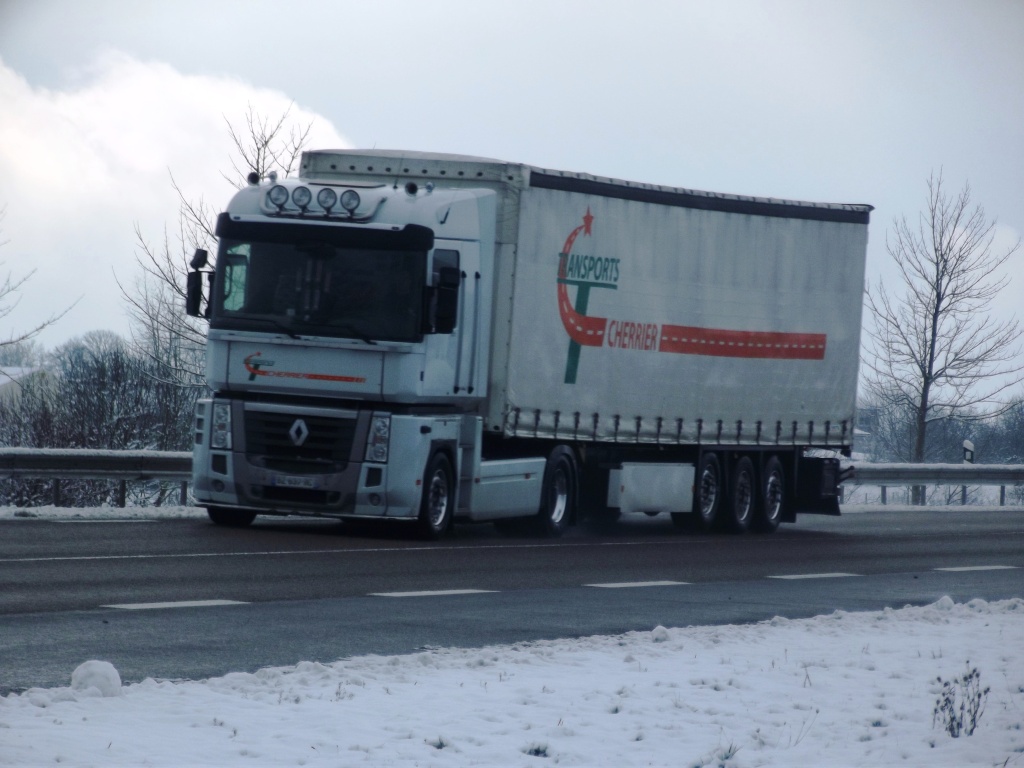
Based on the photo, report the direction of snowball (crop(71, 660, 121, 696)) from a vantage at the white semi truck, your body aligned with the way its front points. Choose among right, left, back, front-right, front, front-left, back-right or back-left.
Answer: front-left

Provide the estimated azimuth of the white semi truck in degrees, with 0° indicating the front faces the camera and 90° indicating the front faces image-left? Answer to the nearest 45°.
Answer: approximately 45°

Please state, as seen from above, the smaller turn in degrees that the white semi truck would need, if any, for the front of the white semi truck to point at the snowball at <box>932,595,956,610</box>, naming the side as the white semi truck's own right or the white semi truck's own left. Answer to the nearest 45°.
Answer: approximately 90° to the white semi truck's own left

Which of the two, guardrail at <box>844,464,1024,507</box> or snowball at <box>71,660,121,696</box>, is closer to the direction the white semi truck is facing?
the snowball

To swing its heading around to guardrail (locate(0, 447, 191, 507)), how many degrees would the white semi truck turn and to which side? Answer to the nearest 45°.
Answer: approximately 45° to its right

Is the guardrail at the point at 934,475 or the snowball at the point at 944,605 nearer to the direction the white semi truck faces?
the snowball

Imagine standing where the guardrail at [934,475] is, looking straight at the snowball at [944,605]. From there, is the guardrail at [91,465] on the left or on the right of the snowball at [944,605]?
right

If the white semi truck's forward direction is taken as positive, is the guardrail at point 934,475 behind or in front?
behind
